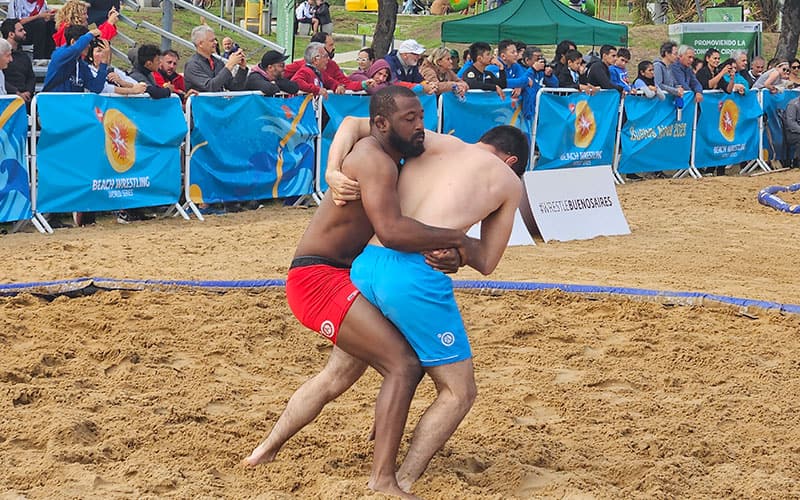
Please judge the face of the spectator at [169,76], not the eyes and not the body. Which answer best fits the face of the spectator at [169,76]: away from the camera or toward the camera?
toward the camera

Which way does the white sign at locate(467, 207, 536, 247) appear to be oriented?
toward the camera

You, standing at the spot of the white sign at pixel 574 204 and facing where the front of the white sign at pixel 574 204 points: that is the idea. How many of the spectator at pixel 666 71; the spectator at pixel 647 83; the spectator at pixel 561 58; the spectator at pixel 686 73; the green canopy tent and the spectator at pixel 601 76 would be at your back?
6

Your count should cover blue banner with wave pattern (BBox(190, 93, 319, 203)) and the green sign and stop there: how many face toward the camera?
2

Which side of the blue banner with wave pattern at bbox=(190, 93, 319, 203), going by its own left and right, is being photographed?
front

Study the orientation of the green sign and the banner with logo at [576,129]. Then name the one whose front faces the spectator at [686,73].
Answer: the green sign

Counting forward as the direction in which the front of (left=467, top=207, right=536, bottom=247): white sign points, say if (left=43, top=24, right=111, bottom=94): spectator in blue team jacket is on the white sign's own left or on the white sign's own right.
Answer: on the white sign's own right

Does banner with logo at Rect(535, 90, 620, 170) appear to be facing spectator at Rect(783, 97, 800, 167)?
no

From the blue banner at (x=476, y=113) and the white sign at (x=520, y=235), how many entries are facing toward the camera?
2

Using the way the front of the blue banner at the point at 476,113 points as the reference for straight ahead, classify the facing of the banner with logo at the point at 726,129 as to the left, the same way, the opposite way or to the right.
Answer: the same way

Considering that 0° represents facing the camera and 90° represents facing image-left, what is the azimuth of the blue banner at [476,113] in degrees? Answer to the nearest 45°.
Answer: approximately 0°
